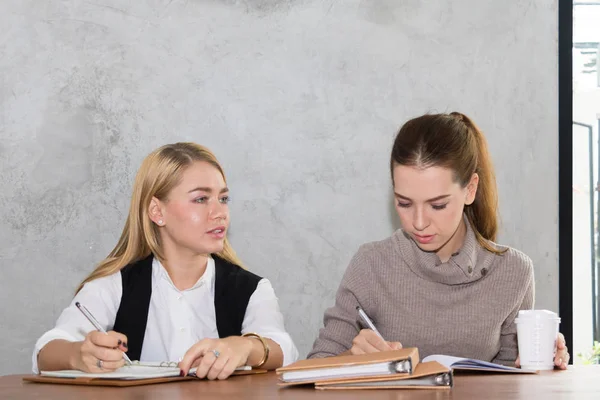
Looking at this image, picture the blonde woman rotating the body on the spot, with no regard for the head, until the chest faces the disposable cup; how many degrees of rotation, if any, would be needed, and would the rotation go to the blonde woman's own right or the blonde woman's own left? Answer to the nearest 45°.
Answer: approximately 45° to the blonde woman's own left

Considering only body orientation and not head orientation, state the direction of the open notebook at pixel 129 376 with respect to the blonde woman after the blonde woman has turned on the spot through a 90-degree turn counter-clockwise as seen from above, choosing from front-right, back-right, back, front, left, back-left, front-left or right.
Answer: right

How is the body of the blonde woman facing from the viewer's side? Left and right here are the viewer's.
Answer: facing the viewer

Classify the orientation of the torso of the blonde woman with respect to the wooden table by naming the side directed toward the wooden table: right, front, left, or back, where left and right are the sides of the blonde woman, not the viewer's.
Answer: front

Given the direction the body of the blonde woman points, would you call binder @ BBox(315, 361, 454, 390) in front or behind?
in front

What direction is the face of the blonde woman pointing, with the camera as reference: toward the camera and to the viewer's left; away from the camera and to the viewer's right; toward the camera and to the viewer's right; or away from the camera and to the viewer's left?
toward the camera and to the viewer's right
